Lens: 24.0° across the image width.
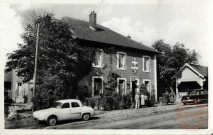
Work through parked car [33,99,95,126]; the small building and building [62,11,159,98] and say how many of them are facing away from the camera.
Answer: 0

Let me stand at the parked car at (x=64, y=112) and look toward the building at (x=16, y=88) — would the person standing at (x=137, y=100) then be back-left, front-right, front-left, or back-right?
front-right

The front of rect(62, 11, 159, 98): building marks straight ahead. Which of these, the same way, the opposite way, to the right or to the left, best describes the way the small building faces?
to the right

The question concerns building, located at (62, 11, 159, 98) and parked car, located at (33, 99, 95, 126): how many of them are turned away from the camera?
0

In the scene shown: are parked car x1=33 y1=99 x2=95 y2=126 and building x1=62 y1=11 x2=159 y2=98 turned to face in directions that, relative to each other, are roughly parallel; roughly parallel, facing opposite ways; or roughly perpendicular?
roughly perpendicular

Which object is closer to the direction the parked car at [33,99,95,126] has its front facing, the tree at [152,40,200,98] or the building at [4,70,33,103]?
the building

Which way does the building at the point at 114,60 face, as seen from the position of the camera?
facing the viewer and to the right of the viewer

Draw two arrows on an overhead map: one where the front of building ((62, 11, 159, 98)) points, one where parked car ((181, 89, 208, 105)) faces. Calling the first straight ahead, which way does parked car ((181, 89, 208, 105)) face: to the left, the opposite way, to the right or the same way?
to the right

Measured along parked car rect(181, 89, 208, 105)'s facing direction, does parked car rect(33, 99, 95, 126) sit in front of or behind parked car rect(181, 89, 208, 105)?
in front

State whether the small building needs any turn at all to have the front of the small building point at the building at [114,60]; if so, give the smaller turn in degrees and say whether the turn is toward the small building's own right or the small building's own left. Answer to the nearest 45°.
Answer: approximately 45° to the small building's own right

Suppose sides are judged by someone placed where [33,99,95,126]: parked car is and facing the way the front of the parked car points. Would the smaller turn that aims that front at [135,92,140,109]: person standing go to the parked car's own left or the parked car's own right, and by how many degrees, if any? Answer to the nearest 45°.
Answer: approximately 180°

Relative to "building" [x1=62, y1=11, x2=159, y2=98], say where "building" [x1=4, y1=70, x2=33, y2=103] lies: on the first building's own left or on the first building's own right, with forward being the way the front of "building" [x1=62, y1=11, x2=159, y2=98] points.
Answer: on the first building's own right

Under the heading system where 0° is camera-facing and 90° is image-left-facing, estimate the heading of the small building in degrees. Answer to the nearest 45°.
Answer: approximately 45°

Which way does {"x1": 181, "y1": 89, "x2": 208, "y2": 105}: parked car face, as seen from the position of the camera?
facing the viewer and to the left of the viewer

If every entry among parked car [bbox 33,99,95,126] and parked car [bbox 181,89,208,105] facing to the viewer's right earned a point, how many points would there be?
0
